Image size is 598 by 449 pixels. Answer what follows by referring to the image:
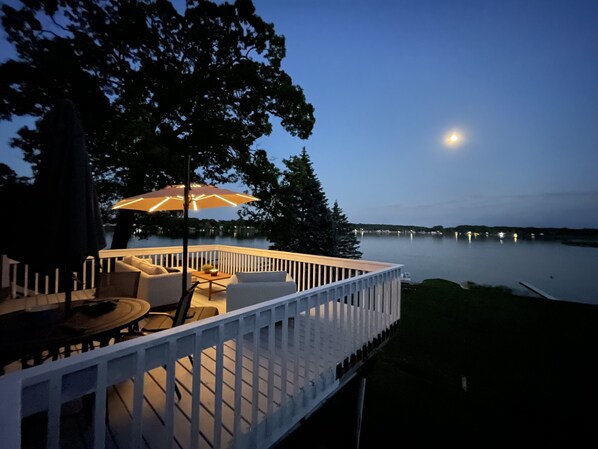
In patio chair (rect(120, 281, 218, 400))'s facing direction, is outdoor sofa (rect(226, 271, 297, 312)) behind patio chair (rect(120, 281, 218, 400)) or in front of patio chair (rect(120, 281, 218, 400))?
behind

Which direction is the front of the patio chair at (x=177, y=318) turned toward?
to the viewer's left

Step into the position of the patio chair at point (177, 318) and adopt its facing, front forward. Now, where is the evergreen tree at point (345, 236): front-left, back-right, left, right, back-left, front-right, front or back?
back-right

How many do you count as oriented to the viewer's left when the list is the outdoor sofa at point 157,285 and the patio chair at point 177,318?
1

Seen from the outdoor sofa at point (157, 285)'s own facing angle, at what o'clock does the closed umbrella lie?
The closed umbrella is roughly at 5 o'clock from the outdoor sofa.

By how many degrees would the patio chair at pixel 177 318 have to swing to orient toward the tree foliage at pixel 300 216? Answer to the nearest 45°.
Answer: approximately 135° to its right
